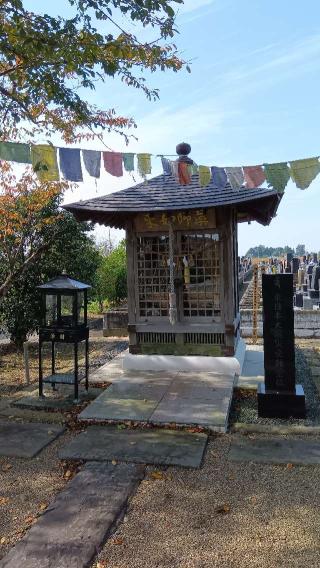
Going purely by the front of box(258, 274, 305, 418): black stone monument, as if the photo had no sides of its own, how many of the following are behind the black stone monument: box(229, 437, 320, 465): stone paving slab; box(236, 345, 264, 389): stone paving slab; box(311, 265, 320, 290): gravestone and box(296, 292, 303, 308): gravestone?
3

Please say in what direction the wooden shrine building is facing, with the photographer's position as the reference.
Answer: facing the viewer

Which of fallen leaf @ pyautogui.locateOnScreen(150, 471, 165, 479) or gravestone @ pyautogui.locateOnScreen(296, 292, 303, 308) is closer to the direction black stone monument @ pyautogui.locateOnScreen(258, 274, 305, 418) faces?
the fallen leaf

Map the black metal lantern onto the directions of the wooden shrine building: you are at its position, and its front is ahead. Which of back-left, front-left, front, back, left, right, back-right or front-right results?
front-right

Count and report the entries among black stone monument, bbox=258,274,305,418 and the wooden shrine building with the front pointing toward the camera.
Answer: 2

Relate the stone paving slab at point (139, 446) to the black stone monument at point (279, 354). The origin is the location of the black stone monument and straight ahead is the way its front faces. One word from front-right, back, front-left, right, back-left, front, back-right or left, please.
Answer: front-right

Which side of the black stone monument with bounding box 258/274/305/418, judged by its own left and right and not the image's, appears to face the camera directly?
front

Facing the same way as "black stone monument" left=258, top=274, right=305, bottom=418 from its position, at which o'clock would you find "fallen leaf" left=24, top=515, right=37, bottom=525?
The fallen leaf is roughly at 1 o'clock from the black stone monument.

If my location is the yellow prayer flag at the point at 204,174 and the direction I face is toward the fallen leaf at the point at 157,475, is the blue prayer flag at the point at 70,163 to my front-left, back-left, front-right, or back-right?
front-right

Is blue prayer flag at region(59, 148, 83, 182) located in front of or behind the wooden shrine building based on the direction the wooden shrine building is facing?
in front

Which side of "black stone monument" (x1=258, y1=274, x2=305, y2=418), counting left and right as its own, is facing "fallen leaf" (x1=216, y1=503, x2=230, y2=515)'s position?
front

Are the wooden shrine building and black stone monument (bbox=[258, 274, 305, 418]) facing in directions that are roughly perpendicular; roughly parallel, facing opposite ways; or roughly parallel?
roughly parallel
